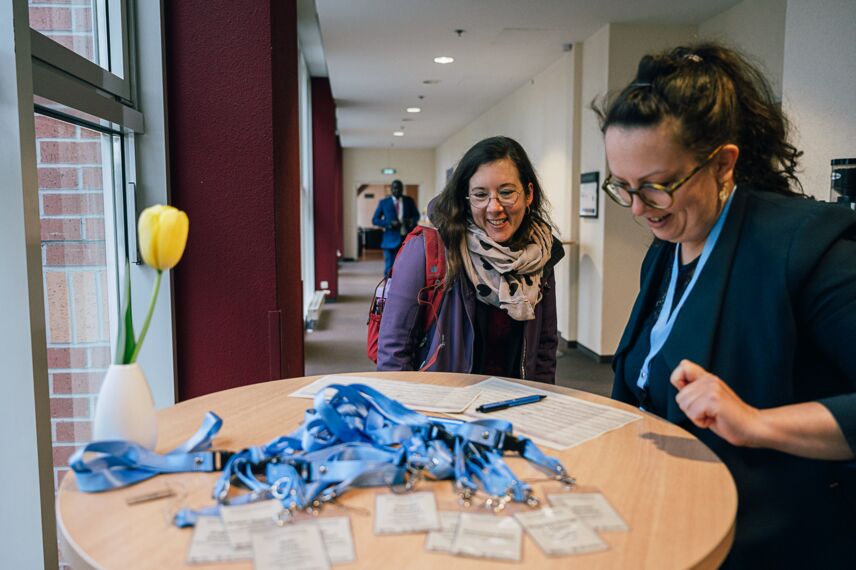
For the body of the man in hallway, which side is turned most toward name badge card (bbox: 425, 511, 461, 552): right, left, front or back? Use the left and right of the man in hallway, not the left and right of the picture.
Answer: front

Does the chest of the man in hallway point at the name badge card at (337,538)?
yes

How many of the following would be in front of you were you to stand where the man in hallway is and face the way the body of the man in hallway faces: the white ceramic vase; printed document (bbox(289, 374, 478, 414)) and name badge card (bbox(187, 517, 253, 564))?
3

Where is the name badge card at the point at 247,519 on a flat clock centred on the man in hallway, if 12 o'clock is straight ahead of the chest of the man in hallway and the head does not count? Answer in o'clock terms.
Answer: The name badge card is roughly at 12 o'clock from the man in hallway.

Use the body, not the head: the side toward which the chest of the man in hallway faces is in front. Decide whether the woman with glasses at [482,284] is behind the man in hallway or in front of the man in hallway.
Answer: in front

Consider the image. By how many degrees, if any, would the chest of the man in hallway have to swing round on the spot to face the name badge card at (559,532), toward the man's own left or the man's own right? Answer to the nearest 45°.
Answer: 0° — they already face it

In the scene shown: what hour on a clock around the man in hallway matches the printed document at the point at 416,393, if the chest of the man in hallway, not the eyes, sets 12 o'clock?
The printed document is roughly at 12 o'clock from the man in hallway.

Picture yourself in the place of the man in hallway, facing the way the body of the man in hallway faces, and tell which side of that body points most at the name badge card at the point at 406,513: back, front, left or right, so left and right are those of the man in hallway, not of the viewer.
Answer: front

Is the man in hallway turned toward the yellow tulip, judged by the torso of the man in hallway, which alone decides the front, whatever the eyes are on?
yes

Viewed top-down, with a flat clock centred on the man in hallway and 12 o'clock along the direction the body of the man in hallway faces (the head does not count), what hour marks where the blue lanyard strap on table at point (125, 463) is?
The blue lanyard strap on table is roughly at 12 o'clock from the man in hallway.

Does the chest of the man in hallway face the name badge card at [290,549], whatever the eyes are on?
yes

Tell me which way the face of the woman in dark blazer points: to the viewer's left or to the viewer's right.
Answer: to the viewer's left

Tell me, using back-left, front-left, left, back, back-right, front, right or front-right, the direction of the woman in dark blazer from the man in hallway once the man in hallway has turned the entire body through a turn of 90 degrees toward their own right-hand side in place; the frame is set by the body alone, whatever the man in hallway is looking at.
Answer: left

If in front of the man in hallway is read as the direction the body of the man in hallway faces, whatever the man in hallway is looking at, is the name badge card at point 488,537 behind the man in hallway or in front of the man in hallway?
in front

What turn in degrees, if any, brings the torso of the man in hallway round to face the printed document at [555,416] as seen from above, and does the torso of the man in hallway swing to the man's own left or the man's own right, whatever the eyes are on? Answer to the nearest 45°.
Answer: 0° — they already face it

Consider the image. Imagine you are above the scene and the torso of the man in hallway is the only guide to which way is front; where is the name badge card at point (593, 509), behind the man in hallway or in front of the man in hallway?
in front

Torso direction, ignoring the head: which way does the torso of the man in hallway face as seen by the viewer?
toward the camera

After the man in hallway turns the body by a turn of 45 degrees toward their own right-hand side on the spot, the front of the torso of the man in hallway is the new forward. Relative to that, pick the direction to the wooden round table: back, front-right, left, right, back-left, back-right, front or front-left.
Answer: front-left

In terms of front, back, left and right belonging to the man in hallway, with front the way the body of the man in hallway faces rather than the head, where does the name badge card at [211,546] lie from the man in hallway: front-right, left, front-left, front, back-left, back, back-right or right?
front
